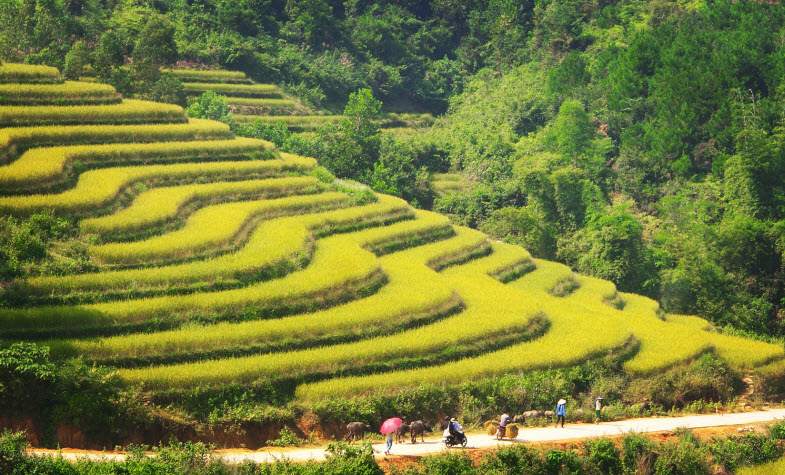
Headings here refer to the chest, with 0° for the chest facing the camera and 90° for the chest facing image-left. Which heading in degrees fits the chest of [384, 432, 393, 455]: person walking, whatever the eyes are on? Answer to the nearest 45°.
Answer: approximately 90°

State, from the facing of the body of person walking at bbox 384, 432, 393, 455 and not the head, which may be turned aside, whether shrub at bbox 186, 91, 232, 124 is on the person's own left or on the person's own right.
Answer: on the person's own right

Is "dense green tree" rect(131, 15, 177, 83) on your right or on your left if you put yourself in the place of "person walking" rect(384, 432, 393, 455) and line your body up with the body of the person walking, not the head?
on your right

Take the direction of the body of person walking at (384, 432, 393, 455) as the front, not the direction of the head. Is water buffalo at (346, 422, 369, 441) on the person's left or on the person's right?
on the person's right
